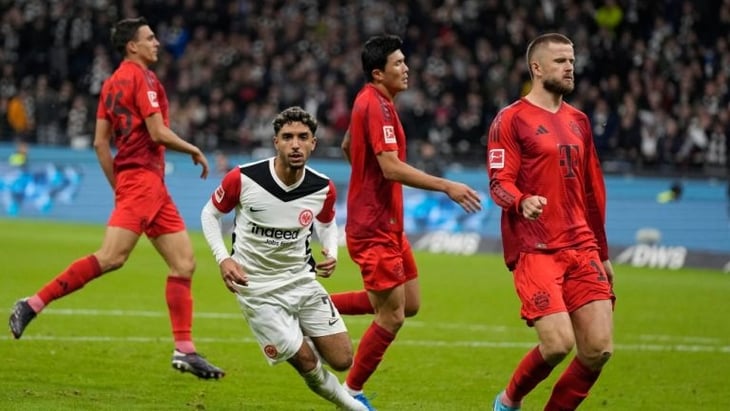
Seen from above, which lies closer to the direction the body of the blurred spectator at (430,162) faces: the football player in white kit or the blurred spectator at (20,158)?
the football player in white kit

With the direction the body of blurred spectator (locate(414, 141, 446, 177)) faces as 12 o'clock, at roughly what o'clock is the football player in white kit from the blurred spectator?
The football player in white kit is roughly at 12 o'clock from the blurred spectator.

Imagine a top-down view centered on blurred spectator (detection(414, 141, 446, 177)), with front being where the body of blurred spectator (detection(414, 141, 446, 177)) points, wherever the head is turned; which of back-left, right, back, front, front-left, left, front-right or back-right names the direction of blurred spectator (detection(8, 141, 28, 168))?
right

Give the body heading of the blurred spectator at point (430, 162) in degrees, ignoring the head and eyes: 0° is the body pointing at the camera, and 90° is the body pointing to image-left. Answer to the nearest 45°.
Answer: approximately 0°

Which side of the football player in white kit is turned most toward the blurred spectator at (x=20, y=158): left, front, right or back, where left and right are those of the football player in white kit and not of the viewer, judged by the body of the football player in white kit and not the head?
back

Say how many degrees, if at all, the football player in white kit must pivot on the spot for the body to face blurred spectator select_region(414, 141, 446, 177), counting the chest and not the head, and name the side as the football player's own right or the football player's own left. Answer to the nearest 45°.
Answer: approximately 180°

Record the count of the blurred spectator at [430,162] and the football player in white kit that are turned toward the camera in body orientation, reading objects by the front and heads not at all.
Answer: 2

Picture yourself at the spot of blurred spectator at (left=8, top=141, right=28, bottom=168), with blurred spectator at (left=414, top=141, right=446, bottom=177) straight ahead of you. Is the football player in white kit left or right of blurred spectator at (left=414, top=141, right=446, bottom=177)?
right
